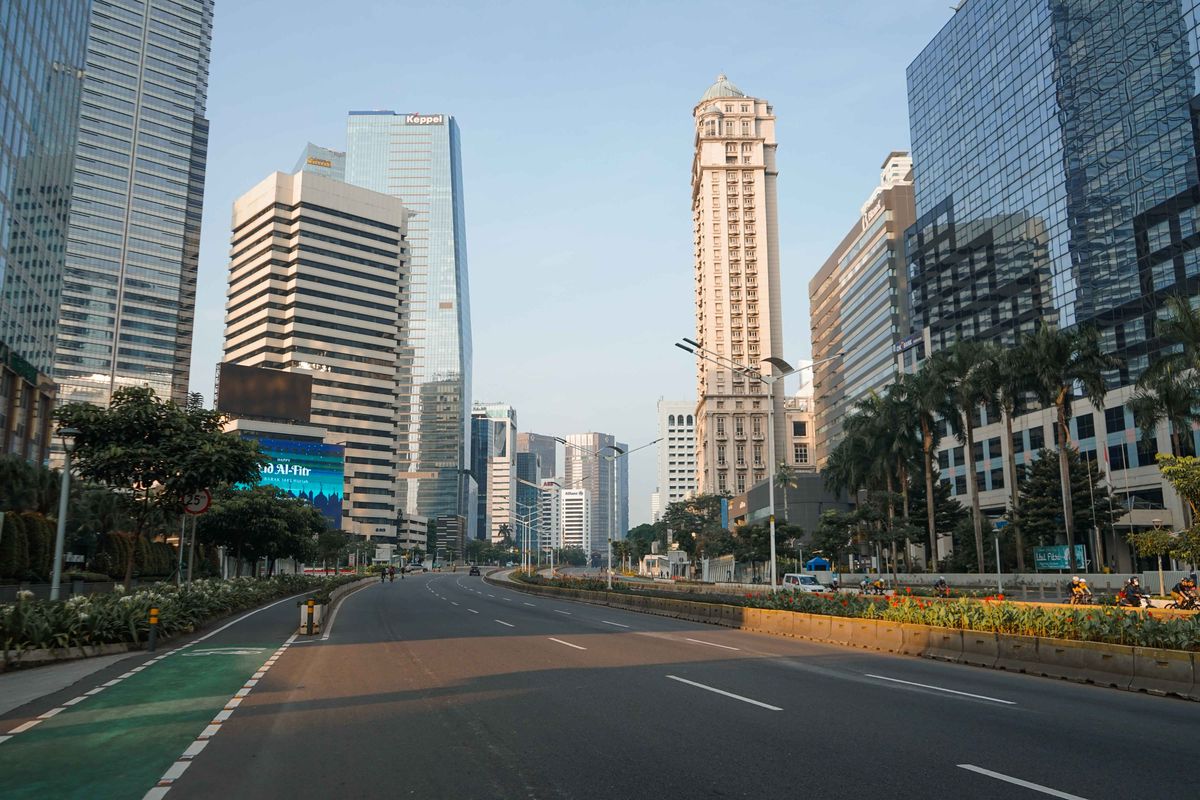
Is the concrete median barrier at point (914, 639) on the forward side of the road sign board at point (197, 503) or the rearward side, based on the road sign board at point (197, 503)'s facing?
on the forward side

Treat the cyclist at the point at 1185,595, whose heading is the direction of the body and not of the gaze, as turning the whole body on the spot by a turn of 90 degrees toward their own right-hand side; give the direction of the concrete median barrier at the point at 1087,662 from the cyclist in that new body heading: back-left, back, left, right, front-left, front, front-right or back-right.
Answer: front-left

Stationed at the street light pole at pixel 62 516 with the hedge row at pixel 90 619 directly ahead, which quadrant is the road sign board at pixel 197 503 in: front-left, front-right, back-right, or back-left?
back-left

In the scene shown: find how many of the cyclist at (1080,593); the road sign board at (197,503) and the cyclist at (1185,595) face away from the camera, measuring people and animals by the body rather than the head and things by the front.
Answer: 0

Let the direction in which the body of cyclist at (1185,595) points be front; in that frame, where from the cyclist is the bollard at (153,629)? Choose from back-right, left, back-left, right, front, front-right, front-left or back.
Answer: right

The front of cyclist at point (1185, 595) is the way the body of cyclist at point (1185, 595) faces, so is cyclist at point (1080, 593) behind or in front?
behind

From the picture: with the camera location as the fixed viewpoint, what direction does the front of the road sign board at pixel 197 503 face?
facing the viewer

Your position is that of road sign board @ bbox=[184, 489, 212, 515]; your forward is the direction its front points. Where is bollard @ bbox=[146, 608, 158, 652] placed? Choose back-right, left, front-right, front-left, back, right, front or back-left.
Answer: front

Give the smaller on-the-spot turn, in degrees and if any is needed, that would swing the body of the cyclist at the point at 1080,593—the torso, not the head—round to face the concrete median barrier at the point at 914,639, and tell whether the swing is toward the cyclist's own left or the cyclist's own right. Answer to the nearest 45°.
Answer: approximately 45° to the cyclist's own right

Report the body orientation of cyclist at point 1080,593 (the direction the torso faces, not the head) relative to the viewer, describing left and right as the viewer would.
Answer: facing the viewer and to the right of the viewer
